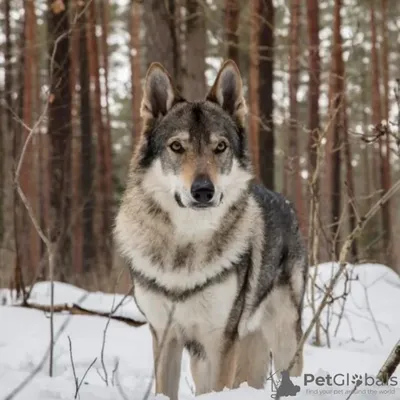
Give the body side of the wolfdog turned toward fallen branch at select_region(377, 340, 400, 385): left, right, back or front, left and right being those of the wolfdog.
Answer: left

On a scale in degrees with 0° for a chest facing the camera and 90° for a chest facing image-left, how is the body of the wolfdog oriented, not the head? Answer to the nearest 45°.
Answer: approximately 45°

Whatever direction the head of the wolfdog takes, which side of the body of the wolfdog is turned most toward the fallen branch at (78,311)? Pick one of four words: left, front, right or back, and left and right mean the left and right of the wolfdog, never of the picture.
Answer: right
